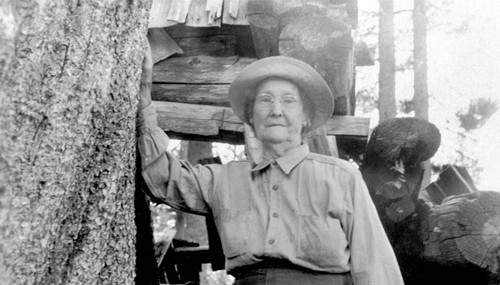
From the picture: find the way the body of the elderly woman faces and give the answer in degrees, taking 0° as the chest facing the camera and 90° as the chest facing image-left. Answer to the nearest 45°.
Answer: approximately 0°

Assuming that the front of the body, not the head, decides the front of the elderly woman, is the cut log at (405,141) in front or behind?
behind

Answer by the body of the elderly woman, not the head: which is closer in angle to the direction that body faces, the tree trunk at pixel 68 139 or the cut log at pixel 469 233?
the tree trunk

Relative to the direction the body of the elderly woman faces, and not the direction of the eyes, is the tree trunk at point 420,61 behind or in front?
behind
